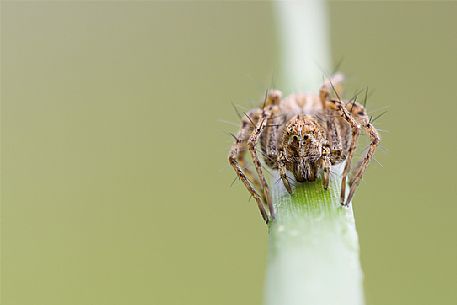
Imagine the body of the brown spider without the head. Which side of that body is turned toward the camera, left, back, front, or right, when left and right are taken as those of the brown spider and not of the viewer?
front
